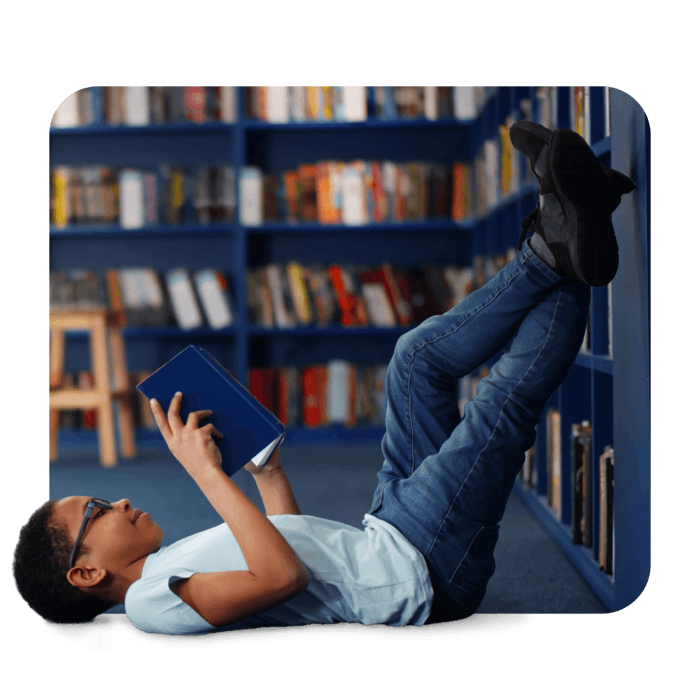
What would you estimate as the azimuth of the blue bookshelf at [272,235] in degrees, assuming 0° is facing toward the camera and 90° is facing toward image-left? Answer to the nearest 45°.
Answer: approximately 0°

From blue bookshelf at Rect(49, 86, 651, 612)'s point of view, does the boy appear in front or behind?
in front
